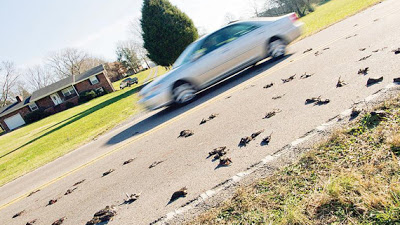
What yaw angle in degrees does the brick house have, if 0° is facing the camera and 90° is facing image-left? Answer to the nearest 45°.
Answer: approximately 0°

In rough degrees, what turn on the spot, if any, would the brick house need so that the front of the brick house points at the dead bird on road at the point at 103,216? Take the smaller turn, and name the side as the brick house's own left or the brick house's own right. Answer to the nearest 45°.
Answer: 0° — it already faces it

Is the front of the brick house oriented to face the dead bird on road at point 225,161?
yes

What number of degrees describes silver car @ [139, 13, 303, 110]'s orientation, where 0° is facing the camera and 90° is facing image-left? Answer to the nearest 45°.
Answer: approximately 90°

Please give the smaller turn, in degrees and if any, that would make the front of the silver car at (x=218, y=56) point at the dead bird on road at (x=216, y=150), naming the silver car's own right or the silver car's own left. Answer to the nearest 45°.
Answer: approximately 90° to the silver car's own left

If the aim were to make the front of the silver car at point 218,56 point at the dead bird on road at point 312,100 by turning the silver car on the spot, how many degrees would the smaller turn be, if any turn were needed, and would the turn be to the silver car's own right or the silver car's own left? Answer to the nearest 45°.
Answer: approximately 90° to the silver car's own left

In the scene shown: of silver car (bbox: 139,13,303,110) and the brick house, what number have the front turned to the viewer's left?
1

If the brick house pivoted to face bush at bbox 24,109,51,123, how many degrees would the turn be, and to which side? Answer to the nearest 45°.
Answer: approximately 90° to its right

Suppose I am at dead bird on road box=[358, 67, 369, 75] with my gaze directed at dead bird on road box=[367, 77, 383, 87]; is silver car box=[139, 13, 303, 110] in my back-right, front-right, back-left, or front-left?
back-right
